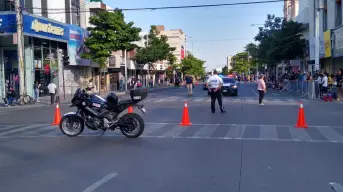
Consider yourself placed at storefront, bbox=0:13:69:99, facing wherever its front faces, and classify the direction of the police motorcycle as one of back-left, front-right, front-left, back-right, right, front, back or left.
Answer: front-right

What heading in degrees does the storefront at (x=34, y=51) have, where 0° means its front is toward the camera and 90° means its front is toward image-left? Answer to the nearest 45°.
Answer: approximately 315°

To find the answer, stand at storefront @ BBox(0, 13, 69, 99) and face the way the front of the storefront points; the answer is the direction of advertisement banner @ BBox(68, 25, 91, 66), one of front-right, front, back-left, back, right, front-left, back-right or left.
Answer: left

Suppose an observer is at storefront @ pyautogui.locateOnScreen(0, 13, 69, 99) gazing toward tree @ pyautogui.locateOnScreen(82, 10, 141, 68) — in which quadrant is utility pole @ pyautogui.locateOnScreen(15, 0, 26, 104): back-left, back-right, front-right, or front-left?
back-right

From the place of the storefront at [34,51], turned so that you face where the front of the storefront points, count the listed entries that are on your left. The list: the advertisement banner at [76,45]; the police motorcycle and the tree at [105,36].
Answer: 2

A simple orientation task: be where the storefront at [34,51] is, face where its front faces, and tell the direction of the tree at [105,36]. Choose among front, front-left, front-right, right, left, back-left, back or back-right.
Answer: left

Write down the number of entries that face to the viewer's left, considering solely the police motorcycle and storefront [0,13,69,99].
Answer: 1

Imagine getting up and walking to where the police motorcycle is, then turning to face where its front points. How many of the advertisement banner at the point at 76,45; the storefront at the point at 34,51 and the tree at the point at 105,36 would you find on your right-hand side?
3

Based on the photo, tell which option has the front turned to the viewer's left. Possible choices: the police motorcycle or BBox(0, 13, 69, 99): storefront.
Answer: the police motorcycle

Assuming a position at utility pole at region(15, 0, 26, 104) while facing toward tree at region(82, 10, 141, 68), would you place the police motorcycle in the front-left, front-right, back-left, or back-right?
back-right

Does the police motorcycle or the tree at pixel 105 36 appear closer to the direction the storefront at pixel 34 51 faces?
the police motorcycle

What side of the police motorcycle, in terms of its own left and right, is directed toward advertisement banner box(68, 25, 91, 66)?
right

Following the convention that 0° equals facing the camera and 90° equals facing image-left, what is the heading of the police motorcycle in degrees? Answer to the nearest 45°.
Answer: approximately 90°

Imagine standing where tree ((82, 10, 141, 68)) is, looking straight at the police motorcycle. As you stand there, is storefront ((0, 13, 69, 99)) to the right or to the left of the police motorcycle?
right
